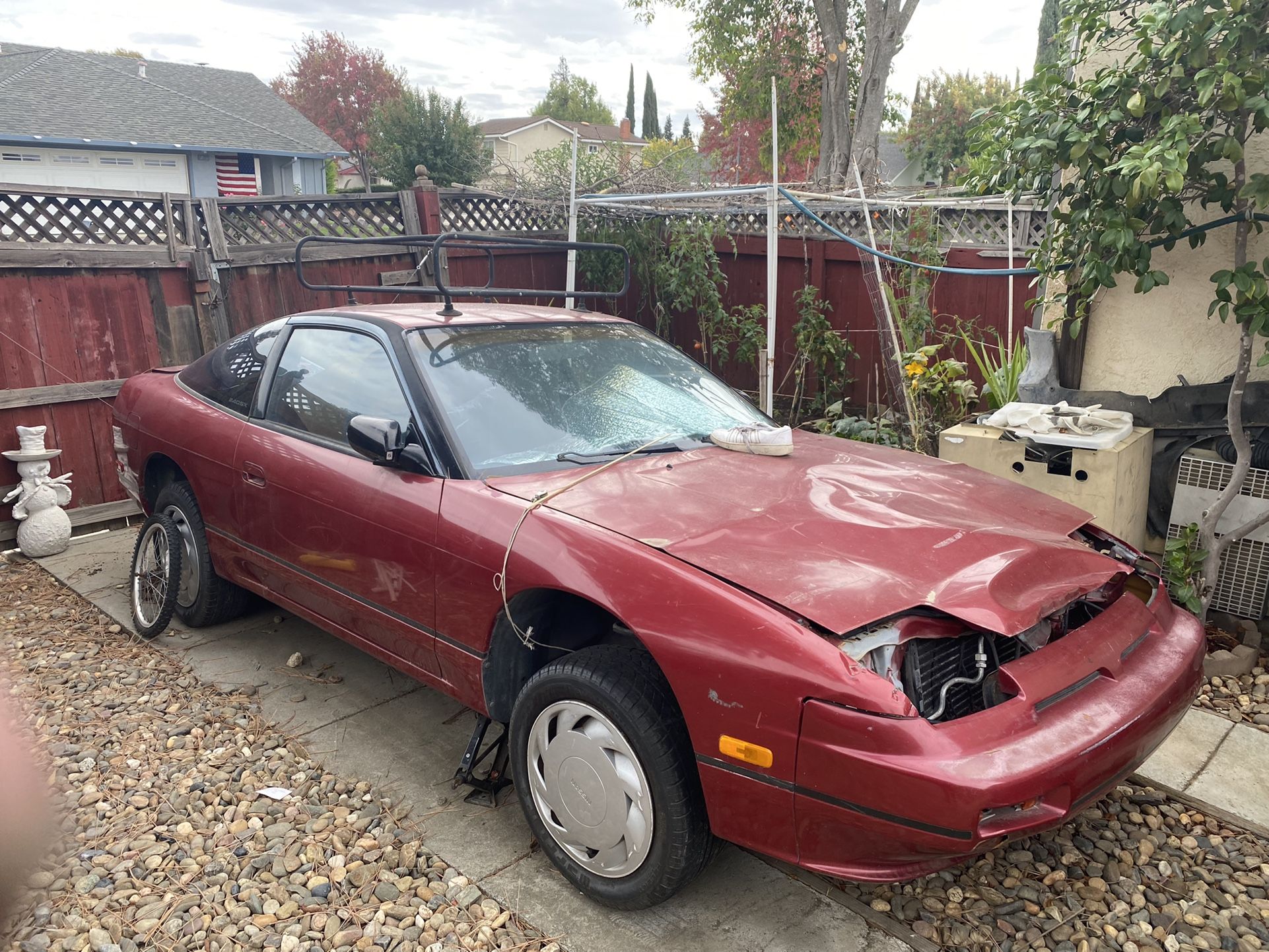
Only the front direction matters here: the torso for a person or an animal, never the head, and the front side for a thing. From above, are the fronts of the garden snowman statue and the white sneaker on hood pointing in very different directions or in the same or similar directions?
very different directions

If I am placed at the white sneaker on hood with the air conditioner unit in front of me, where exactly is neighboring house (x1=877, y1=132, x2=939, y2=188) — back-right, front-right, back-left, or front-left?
front-left

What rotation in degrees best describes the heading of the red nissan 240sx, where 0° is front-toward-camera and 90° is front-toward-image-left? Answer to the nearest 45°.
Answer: approximately 315°

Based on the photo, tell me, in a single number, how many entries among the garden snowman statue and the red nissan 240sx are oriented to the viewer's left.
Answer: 0

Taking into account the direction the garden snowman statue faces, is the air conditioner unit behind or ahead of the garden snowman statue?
ahead

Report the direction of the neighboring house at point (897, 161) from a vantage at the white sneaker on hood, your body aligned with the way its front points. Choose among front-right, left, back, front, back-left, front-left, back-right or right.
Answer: right

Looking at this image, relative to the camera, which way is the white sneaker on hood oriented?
to the viewer's left

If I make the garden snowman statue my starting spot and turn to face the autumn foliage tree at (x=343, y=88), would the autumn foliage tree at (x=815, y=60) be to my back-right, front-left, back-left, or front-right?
front-right
